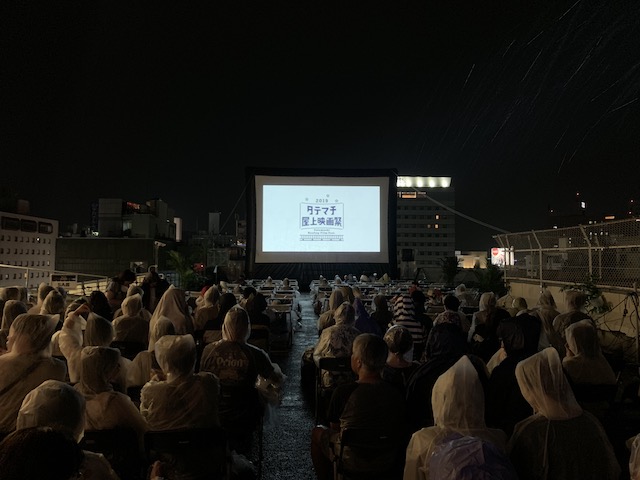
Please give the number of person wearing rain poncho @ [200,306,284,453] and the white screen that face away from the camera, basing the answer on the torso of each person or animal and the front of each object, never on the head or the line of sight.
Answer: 1

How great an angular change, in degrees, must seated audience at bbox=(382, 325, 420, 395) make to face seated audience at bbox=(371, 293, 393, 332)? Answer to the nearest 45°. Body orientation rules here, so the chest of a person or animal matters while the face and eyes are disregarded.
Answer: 0° — they already face them

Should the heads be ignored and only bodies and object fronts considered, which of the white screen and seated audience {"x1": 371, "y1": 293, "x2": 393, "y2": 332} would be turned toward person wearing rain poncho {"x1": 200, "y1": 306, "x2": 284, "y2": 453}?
the white screen

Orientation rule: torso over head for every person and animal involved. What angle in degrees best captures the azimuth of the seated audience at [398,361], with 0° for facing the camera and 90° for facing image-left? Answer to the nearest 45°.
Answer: approximately 180°

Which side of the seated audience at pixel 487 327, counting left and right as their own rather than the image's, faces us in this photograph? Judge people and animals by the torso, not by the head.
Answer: back

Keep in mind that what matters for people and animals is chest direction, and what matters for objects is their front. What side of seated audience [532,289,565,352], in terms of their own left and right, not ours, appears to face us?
back

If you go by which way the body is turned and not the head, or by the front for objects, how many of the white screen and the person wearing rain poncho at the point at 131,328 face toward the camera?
1

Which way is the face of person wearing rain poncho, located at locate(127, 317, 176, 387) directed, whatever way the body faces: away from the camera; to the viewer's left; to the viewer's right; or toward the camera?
away from the camera

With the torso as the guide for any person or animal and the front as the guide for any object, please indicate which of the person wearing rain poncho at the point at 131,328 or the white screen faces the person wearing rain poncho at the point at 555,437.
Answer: the white screen

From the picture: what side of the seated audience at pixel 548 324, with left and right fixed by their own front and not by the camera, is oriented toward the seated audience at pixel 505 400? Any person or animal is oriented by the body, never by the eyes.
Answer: back

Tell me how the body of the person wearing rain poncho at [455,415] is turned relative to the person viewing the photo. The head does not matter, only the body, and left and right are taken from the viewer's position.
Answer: facing away from the viewer

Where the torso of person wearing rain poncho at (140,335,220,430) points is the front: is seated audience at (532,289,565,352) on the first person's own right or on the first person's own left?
on the first person's own right

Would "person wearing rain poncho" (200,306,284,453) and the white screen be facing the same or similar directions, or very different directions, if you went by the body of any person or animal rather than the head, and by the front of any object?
very different directions

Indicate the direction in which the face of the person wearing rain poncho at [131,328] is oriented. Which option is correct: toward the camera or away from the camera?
away from the camera

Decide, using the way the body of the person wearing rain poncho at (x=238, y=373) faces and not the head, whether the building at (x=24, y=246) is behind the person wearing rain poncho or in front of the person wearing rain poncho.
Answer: in front

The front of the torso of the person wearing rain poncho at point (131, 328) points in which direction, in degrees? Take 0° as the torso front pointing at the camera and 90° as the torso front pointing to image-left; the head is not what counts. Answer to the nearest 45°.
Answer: approximately 180°

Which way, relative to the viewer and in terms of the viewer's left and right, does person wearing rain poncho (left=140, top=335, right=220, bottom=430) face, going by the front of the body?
facing away from the viewer

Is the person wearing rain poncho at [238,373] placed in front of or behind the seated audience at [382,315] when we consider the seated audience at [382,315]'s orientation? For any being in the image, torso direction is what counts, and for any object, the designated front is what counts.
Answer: behind
